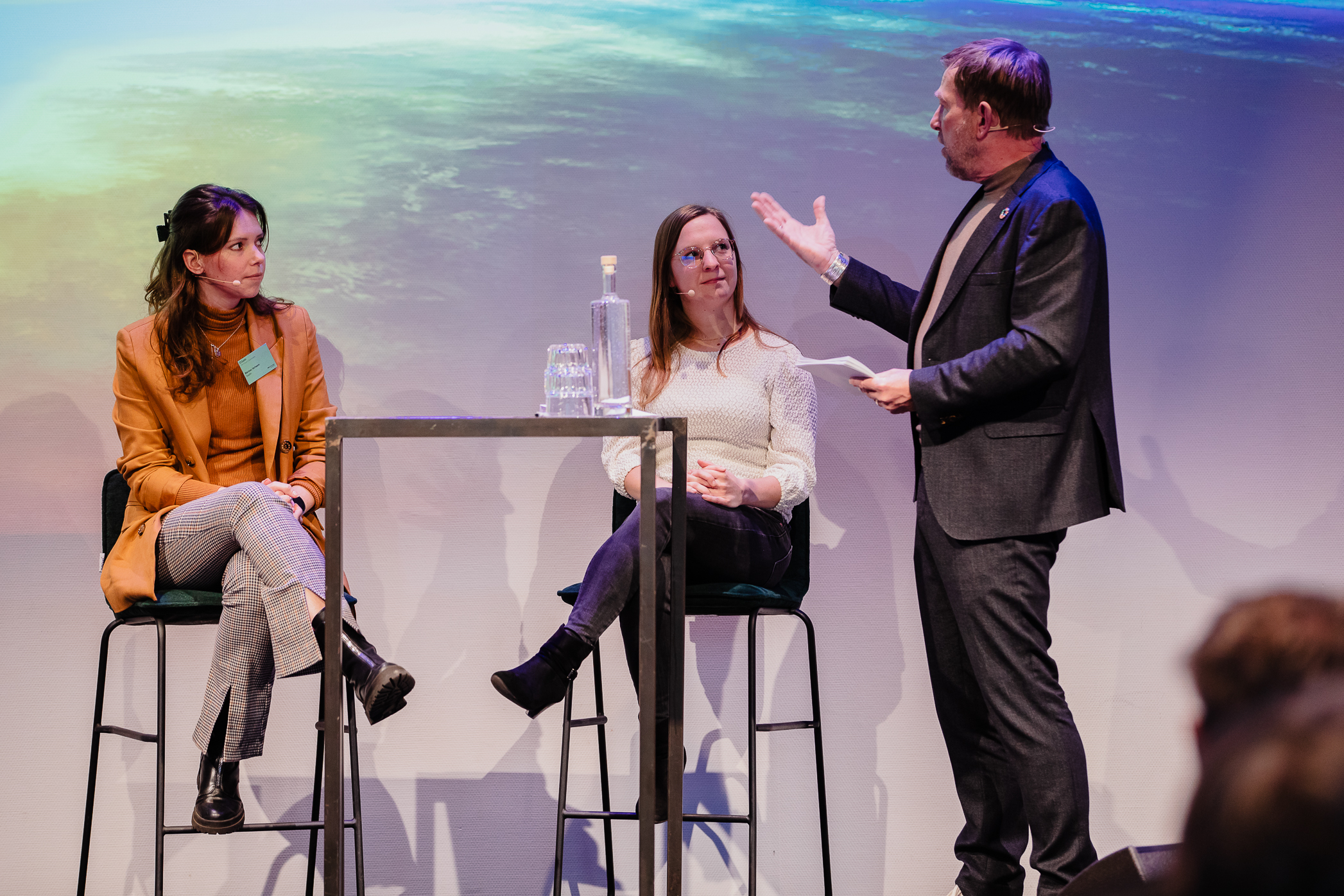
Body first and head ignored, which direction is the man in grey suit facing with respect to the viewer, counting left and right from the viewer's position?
facing to the left of the viewer

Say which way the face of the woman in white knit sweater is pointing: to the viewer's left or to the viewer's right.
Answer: to the viewer's right

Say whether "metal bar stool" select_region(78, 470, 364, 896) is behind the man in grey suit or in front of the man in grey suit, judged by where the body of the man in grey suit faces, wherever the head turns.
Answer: in front

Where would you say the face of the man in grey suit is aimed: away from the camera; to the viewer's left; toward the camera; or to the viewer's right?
to the viewer's left

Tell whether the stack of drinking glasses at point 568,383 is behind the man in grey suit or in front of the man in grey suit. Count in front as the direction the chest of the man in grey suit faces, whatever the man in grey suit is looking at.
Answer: in front

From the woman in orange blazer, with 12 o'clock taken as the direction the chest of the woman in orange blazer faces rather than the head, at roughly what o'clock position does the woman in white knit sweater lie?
The woman in white knit sweater is roughly at 11 o'clock from the woman in orange blazer.

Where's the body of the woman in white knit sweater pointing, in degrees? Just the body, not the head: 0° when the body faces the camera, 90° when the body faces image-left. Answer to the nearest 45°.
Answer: approximately 45°

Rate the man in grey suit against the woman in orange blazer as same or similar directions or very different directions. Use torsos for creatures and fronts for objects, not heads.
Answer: very different directions

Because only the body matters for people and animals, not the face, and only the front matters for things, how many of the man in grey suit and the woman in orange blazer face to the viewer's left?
1

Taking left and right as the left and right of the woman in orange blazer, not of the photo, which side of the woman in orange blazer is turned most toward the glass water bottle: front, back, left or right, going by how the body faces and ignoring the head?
front

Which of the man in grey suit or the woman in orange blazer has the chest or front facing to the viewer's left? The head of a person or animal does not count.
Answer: the man in grey suit
